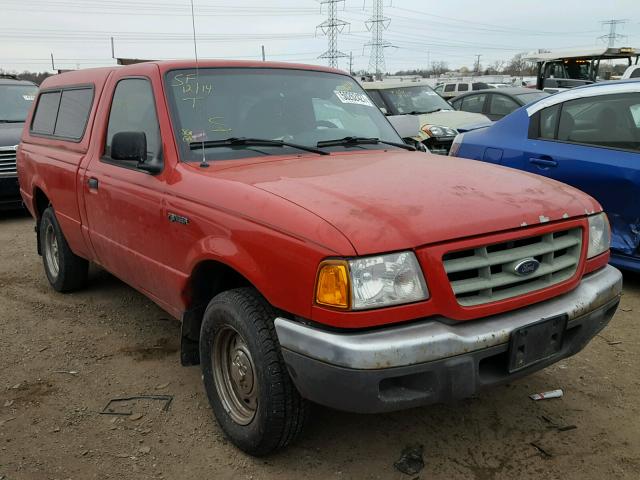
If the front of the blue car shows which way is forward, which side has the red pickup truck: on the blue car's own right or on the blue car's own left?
on the blue car's own right

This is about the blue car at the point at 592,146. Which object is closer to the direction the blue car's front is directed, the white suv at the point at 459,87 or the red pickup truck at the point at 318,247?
the red pickup truck

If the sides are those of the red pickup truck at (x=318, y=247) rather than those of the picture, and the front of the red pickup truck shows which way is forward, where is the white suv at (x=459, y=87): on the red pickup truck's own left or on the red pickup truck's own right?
on the red pickup truck's own left

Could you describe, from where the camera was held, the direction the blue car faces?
facing the viewer and to the right of the viewer

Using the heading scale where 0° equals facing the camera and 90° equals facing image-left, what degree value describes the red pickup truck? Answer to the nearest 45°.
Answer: approximately 315°

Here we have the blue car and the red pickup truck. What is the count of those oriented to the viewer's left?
0

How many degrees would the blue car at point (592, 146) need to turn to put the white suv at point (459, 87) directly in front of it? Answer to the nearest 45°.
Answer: approximately 135° to its left

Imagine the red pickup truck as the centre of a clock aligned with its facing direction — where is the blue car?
The blue car is roughly at 9 o'clock from the red pickup truck.
